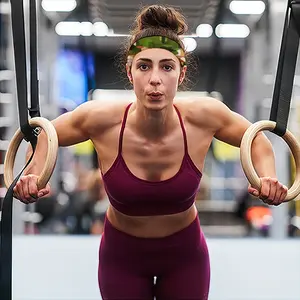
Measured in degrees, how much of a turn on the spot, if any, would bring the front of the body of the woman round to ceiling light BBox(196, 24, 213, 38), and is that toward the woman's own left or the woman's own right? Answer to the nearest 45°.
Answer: approximately 180°

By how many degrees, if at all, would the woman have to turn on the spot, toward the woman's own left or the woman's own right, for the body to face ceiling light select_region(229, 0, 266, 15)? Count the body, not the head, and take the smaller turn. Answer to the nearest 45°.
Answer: approximately 180°

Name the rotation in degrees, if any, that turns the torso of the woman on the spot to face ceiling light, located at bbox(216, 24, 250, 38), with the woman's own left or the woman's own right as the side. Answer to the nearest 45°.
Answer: approximately 180°

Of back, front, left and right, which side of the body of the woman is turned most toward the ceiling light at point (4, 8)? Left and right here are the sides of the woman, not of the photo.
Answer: back

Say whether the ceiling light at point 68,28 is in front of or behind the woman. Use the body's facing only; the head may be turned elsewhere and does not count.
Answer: behind

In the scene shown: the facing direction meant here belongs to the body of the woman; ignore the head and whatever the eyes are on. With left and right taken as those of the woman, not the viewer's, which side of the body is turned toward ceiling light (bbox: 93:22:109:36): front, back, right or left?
back

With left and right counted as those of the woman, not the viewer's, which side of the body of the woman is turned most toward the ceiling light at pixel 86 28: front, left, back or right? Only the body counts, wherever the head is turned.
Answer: back

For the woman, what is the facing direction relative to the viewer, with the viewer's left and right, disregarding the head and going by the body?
facing the viewer

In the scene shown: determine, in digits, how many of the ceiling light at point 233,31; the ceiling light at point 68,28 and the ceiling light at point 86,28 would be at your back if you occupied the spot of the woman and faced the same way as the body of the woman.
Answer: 3

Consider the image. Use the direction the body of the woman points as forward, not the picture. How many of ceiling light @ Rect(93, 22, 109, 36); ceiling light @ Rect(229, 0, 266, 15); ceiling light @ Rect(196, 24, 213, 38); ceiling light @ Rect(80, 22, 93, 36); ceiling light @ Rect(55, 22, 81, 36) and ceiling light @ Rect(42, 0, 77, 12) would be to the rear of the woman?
6

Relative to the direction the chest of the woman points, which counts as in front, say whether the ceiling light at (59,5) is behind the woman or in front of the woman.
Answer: behind
